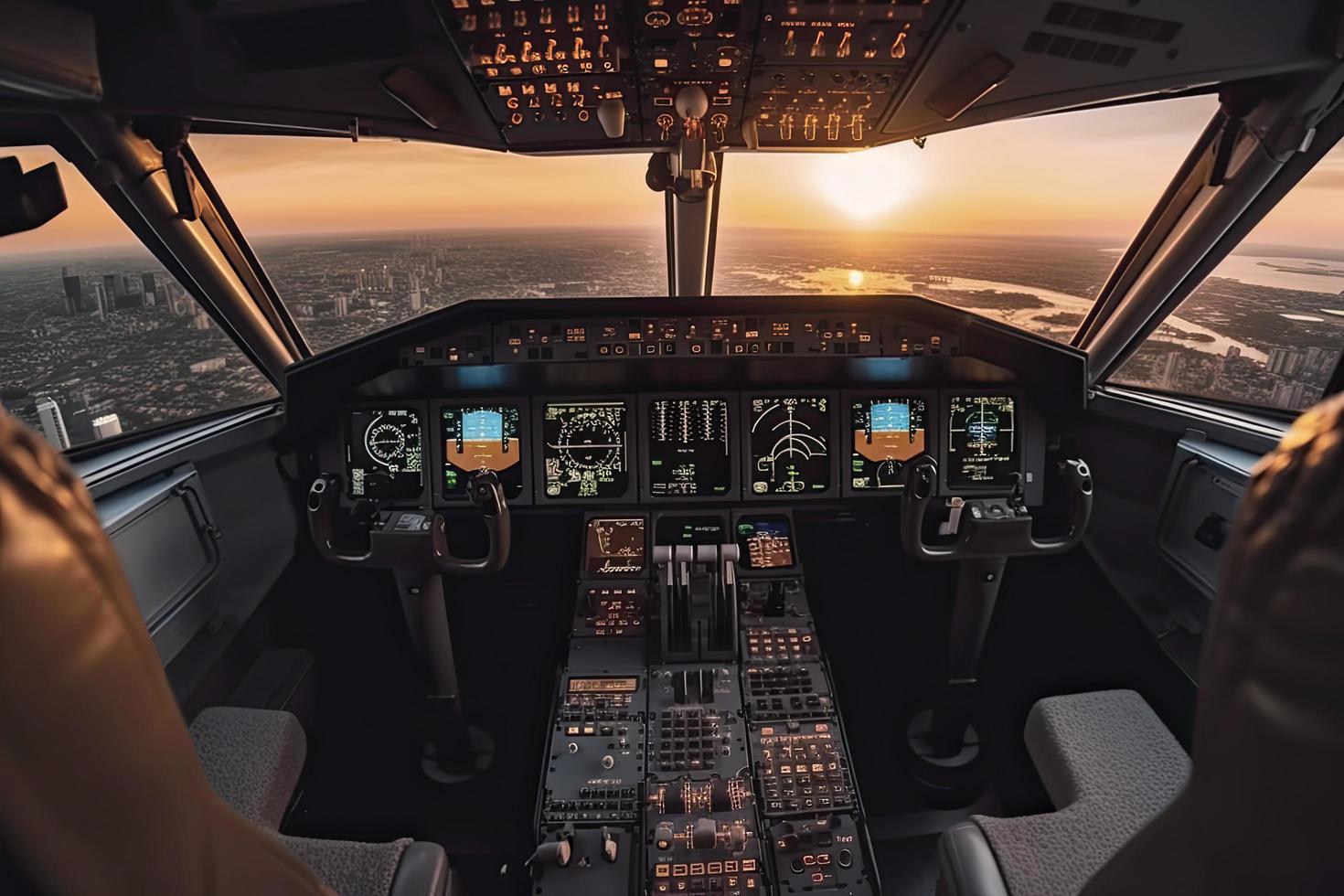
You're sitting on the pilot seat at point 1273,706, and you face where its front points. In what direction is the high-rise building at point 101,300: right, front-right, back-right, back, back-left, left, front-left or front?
front-left

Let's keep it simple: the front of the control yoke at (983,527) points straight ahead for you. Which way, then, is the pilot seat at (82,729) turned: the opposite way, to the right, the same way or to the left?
the opposite way

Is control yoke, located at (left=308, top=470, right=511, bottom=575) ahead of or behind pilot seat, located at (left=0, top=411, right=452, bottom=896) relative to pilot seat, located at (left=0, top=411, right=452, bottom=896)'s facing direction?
ahead

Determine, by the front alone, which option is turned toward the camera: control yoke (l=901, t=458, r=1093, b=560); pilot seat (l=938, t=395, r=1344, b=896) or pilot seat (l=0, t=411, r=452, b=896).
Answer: the control yoke

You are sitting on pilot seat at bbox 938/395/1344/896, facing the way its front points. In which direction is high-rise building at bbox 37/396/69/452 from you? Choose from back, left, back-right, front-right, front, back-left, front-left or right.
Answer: front-left

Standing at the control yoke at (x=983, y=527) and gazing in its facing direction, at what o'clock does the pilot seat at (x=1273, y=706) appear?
The pilot seat is roughly at 12 o'clock from the control yoke.

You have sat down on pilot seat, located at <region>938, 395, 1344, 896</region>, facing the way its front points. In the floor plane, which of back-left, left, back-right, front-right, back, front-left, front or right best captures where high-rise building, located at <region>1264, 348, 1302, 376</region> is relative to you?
front-right

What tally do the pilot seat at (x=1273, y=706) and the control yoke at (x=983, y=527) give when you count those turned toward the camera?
1

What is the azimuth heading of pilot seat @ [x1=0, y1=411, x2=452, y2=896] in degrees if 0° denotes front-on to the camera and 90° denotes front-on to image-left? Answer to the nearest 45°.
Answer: approximately 225°

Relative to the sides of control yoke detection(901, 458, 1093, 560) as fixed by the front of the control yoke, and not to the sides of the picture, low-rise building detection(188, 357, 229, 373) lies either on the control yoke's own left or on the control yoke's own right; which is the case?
on the control yoke's own right

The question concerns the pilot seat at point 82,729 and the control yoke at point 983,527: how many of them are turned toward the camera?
1

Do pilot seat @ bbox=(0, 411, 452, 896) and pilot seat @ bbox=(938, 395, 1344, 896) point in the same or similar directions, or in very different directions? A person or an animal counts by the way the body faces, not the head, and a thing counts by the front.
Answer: same or similar directions

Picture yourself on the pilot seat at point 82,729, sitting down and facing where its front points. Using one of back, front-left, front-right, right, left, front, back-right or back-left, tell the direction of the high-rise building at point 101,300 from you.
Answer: front-left

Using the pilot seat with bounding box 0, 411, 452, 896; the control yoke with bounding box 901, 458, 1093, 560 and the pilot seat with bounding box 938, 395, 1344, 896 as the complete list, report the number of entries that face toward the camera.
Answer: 1

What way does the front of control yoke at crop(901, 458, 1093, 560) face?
toward the camera
